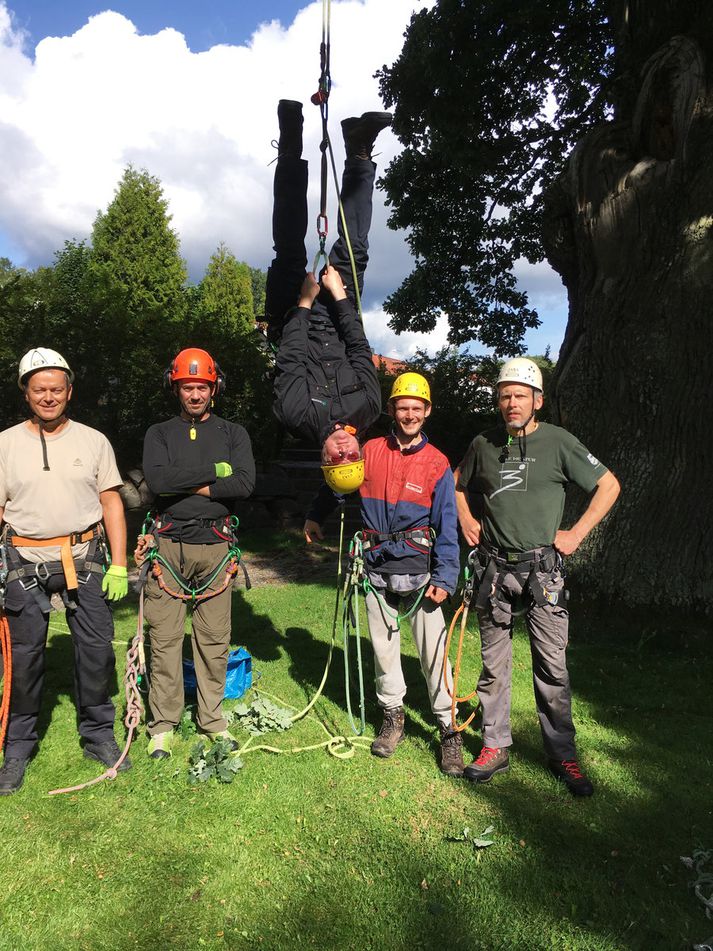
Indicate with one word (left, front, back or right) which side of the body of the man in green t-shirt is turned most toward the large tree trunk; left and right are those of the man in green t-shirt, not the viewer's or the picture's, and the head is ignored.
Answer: back

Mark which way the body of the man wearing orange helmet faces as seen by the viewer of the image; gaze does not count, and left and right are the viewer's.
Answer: facing the viewer

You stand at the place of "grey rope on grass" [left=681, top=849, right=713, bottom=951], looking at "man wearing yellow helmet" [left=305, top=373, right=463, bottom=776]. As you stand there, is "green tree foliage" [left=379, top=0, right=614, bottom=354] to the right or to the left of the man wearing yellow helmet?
right

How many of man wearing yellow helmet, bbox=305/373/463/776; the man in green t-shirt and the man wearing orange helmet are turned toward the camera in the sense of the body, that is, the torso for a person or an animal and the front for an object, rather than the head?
3

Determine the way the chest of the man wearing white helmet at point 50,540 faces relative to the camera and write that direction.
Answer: toward the camera

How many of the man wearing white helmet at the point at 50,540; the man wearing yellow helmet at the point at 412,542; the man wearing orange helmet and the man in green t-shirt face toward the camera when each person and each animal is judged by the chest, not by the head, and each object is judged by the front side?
4

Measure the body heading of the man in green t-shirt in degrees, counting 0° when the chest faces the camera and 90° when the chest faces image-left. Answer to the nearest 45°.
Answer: approximately 0°

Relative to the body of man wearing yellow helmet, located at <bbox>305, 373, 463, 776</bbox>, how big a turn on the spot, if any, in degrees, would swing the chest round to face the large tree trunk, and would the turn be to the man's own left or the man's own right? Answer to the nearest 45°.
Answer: approximately 135° to the man's own left

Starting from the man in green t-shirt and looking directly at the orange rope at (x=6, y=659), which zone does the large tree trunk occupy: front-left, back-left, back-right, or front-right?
back-right

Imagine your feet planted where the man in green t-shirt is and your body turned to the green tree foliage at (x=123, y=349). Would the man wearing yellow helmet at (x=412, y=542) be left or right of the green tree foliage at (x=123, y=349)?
left

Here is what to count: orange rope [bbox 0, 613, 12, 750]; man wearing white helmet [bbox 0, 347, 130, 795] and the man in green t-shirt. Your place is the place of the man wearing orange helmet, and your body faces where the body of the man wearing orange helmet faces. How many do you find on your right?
2

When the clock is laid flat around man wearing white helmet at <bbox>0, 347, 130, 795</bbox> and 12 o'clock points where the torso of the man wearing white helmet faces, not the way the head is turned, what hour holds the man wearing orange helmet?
The man wearing orange helmet is roughly at 9 o'clock from the man wearing white helmet.

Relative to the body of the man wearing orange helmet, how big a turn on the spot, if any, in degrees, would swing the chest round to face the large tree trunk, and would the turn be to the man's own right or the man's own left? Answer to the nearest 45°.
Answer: approximately 90° to the man's own left

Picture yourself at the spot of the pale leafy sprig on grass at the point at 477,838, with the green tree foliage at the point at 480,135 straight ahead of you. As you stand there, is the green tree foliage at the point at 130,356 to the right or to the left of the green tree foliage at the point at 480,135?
left

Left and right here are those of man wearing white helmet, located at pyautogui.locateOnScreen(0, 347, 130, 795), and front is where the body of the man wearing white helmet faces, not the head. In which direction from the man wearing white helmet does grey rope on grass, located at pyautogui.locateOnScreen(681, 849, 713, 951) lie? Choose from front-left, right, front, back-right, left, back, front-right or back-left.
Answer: front-left
